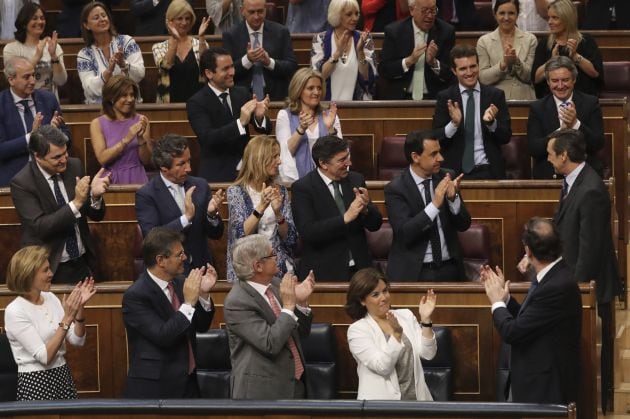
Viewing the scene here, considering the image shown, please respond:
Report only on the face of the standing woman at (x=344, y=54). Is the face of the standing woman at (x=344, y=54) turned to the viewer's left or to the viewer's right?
to the viewer's right

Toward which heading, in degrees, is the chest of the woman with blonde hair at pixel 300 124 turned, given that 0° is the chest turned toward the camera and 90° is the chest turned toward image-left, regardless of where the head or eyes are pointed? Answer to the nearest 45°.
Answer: approximately 315°

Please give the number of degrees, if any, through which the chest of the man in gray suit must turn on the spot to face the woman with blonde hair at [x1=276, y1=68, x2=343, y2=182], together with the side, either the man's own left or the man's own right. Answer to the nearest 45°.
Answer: approximately 135° to the man's own left

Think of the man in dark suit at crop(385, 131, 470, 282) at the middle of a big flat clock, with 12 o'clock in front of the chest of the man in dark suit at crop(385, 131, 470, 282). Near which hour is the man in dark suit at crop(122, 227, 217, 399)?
the man in dark suit at crop(122, 227, 217, 399) is roughly at 3 o'clock from the man in dark suit at crop(385, 131, 470, 282).

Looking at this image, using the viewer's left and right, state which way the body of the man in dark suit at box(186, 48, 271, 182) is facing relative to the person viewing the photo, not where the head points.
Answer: facing the viewer and to the right of the viewer

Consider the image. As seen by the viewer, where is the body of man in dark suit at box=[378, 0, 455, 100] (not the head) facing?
toward the camera

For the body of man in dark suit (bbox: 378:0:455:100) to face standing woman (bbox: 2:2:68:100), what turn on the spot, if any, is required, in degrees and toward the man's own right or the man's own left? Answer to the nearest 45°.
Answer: approximately 90° to the man's own right

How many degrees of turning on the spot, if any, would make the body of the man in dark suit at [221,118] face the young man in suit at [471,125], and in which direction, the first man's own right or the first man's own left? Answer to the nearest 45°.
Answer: approximately 45° to the first man's own left

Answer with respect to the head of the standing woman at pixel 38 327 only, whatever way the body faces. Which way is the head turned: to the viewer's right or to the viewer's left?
to the viewer's right

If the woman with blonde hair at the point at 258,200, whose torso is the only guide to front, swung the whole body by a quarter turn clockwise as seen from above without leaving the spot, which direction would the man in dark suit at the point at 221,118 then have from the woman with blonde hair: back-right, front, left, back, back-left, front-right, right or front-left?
back-right

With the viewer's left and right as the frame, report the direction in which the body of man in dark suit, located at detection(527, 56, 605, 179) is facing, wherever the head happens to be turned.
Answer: facing the viewer

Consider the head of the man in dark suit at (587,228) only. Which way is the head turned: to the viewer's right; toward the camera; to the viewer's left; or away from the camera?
to the viewer's left

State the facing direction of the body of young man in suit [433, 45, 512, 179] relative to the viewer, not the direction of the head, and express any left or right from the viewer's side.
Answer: facing the viewer

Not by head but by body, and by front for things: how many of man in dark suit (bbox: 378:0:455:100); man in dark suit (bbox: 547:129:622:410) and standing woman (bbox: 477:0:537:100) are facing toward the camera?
2

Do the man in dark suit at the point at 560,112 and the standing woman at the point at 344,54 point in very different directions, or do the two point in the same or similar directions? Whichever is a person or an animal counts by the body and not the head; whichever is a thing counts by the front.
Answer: same or similar directions

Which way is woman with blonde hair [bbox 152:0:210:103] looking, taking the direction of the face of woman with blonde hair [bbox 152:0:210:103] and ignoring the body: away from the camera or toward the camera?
toward the camera
